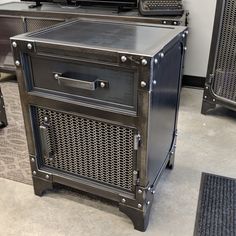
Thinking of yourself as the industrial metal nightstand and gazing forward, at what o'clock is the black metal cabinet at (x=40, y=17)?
The black metal cabinet is roughly at 4 o'clock from the industrial metal nightstand.

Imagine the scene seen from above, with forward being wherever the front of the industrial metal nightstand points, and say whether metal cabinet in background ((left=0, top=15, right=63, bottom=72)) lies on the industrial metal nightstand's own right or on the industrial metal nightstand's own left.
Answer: on the industrial metal nightstand's own right

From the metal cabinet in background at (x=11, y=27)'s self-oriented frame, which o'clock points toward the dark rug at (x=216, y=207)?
The dark rug is roughly at 11 o'clock from the metal cabinet in background.

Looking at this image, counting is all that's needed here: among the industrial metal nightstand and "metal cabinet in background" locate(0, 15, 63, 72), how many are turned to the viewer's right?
0

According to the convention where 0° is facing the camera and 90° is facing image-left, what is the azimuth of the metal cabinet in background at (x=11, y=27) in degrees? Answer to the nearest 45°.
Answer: approximately 0°

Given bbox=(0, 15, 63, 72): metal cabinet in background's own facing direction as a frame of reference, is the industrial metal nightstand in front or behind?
in front
